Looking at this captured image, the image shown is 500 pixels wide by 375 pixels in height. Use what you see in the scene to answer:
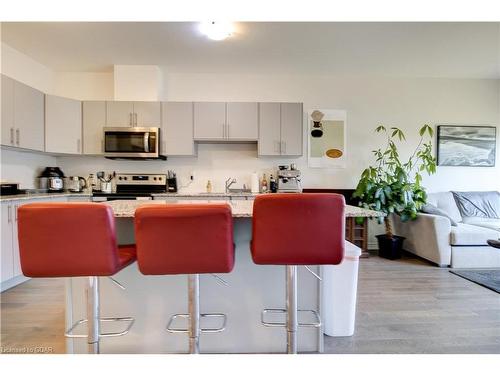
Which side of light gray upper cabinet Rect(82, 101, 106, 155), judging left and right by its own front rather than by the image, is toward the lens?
front

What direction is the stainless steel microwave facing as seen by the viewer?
toward the camera

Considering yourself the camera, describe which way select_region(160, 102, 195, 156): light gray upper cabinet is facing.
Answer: facing the viewer

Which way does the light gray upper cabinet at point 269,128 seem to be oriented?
toward the camera

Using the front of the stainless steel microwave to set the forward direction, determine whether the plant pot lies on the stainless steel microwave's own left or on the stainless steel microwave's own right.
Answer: on the stainless steel microwave's own left

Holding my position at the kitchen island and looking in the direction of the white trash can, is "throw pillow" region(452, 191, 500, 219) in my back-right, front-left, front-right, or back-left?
front-left

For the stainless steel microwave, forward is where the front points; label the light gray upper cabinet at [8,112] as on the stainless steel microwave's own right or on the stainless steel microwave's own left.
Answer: on the stainless steel microwave's own right

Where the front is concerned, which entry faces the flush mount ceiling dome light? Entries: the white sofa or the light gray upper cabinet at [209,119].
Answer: the light gray upper cabinet

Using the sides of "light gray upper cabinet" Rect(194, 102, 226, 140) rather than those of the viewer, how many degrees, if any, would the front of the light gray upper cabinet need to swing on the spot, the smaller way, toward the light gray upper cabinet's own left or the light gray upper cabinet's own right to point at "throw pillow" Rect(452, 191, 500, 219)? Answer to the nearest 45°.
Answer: approximately 90° to the light gray upper cabinet's own left

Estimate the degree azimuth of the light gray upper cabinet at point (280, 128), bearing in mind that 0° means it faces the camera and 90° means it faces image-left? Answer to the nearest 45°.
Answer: approximately 0°

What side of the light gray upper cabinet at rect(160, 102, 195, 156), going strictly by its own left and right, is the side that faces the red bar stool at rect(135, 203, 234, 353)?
front

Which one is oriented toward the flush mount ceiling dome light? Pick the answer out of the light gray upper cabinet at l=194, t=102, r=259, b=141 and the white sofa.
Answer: the light gray upper cabinet
